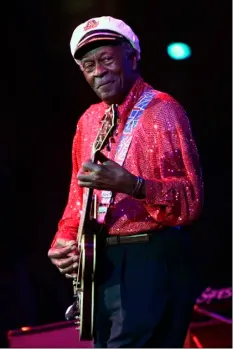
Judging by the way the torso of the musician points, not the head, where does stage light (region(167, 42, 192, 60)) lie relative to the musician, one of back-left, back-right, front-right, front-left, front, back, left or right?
back-right

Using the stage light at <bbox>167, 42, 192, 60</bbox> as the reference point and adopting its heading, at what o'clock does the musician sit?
The musician is roughly at 12 o'clock from the stage light.

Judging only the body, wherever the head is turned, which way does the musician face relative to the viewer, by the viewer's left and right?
facing the viewer and to the left of the viewer

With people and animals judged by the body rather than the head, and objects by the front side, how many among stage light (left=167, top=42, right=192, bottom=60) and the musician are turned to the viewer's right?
0

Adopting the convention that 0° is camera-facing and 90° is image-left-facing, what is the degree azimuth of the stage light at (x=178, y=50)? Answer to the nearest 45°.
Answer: approximately 0°
